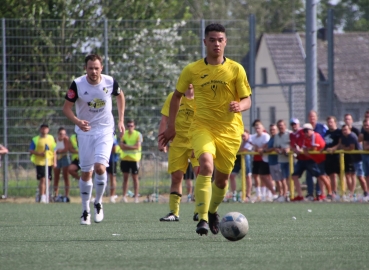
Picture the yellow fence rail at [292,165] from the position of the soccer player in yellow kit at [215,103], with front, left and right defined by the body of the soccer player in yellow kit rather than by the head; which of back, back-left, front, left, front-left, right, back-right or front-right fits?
back

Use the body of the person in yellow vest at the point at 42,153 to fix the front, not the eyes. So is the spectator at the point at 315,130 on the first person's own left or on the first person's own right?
on the first person's own left

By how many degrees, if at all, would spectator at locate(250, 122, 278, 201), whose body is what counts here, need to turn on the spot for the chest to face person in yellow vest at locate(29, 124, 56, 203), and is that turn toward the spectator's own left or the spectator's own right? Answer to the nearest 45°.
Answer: approximately 90° to the spectator's own right

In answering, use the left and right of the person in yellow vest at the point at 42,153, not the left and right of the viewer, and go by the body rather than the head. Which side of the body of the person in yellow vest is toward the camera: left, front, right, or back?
front

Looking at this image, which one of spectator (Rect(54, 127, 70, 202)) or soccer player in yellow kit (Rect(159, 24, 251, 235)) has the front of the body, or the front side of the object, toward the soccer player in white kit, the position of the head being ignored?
the spectator

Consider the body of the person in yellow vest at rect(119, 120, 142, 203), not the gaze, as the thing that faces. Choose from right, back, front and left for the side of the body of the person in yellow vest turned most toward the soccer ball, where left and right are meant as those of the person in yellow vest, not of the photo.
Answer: front

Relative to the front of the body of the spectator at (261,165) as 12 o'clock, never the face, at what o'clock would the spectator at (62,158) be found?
the spectator at (62,158) is roughly at 3 o'clock from the spectator at (261,165).

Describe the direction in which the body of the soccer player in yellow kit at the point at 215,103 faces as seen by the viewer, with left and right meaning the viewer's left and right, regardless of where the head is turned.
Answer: facing the viewer

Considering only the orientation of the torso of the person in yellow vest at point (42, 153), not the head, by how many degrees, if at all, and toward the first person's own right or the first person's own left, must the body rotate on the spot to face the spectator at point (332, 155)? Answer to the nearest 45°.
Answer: approximately 45° to the first person's own left

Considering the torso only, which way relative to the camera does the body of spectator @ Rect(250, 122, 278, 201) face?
toward the camera

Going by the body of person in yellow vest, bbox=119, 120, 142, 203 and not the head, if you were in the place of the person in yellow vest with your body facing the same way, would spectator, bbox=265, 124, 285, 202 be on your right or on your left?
on your left
